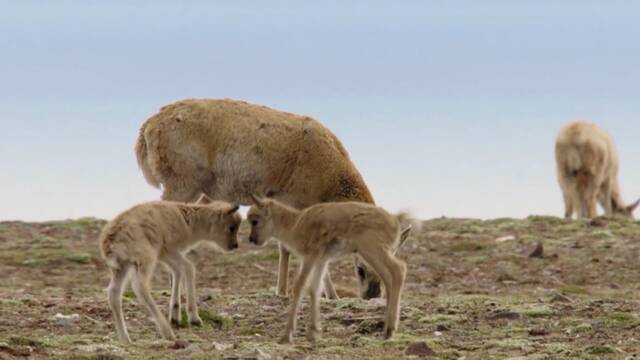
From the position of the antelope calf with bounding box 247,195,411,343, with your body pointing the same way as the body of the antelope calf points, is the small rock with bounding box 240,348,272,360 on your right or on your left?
on your left

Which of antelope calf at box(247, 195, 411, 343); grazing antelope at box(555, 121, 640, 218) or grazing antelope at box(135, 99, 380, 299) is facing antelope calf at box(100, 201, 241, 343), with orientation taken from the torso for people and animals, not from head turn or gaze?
antelope calf at box(247, 195, 411, 343)

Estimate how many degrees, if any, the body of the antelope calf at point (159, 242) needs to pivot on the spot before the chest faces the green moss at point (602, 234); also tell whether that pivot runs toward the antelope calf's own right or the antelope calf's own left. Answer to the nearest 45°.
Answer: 0° — it already faces it

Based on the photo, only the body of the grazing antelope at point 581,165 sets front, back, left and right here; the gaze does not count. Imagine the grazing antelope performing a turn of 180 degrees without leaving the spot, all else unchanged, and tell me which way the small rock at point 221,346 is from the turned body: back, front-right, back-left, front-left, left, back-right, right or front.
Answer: front-left

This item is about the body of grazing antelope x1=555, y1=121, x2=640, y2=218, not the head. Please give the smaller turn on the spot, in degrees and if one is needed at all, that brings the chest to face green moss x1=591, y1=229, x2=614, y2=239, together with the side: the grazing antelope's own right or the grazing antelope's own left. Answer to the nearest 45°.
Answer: approximately 135° to the grazing antelope's own right

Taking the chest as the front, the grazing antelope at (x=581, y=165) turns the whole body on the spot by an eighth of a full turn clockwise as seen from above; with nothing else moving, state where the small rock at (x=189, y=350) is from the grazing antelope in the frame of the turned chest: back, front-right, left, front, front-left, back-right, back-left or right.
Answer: right

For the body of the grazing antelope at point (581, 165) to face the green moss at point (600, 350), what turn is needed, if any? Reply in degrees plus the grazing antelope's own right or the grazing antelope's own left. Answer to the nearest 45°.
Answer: approximately 135° to the grazing antelope's own right

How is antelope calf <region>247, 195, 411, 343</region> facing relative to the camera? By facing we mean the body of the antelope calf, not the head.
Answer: to the viewer's left

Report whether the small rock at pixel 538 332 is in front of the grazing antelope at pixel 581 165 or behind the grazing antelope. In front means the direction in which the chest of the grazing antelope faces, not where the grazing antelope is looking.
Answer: behind

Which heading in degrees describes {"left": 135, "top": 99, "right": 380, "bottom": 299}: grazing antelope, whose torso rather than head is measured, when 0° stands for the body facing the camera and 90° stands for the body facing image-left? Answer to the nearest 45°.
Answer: approximately 270°
